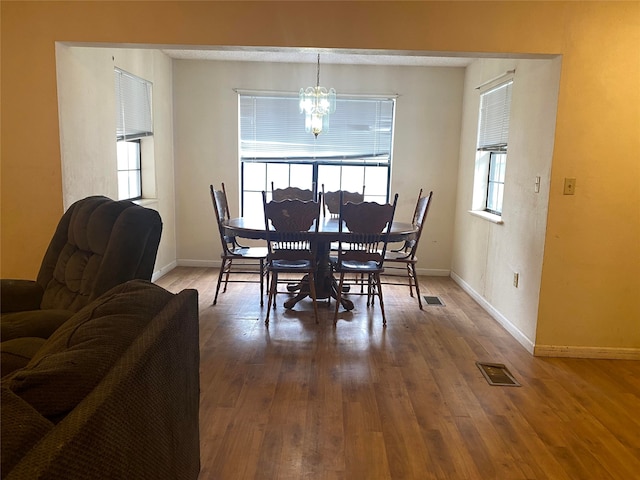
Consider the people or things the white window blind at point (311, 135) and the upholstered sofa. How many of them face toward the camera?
1

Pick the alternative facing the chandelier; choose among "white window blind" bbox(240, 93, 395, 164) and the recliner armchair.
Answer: the white window blind

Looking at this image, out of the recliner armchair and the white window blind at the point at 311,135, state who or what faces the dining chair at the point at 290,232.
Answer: the white window blind

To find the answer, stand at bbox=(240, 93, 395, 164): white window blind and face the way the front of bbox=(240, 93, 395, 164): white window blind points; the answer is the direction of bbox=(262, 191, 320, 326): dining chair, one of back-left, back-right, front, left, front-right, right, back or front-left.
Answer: front

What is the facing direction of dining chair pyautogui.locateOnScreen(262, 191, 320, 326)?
away from the camera

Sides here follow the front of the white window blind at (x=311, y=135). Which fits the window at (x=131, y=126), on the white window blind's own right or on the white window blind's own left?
on the white window blind's own right

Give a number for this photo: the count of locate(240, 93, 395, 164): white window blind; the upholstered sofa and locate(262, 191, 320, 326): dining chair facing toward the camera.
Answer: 1

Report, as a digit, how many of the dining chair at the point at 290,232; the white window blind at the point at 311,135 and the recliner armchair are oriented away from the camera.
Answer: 1

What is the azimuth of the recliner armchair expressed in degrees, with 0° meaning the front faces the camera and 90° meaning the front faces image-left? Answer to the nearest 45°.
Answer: approximately 45°

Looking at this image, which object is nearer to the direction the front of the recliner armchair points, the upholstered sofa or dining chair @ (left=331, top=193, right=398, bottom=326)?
the upholstered sofa

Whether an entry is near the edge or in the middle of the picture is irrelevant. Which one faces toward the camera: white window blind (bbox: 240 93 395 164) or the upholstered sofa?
the white window blind

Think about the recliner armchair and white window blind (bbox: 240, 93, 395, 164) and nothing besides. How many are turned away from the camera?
0

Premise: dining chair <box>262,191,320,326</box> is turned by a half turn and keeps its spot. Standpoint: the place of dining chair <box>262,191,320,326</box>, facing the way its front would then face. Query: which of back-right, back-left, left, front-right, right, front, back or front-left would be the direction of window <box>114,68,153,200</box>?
back-right

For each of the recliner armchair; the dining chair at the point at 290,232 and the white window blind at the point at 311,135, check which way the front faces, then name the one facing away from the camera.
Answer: the dining chair

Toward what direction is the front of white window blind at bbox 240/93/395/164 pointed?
toward the camera
